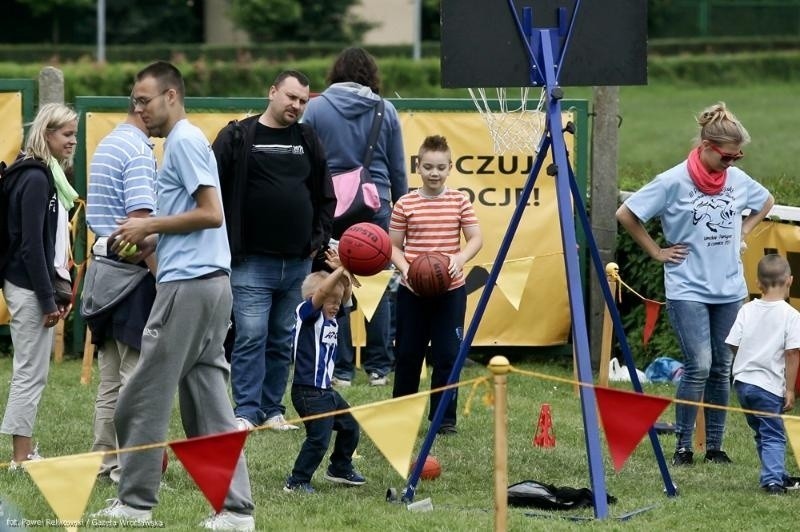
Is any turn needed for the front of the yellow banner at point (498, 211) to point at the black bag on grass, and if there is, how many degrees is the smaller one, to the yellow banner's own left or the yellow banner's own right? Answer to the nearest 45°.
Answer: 0° — it already faces it

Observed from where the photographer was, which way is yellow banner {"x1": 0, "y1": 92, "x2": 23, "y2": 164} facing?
facing the viewer

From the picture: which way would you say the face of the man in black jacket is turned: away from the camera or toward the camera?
toward the camera

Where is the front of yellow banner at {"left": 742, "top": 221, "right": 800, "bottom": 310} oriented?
toward the camera

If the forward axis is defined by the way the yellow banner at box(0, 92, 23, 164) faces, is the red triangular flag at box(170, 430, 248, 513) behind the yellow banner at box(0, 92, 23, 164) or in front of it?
in front

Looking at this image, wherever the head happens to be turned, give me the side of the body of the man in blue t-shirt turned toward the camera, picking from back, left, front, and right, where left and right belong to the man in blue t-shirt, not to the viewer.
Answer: left

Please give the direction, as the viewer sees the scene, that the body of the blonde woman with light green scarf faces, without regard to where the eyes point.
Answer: to the viewer's right

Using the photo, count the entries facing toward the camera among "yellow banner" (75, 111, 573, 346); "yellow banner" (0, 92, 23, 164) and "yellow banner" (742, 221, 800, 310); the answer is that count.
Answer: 3

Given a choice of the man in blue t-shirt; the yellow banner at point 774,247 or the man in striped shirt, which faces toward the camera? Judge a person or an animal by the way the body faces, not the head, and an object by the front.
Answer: the yellow banner

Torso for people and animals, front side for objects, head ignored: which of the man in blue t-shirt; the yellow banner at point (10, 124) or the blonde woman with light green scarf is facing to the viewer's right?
the blonde woman with light green scarf

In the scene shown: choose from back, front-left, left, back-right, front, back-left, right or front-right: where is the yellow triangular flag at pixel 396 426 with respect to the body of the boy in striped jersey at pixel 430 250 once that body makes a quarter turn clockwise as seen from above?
left

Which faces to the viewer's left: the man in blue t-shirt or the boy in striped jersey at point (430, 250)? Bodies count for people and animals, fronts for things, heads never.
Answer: the man in blue t-shirt

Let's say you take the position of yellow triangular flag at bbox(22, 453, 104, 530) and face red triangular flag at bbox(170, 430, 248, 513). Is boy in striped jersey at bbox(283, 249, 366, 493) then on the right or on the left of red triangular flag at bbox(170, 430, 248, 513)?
left

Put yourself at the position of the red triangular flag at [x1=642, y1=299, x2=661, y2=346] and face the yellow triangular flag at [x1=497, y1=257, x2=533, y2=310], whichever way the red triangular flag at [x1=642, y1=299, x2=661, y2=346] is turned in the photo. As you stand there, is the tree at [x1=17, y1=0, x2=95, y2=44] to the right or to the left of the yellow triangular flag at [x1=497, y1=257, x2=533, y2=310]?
right

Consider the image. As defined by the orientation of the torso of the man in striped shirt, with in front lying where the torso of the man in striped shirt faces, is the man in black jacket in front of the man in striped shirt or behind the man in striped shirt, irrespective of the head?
in front

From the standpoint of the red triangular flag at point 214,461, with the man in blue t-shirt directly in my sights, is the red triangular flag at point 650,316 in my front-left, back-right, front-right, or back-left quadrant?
front-right

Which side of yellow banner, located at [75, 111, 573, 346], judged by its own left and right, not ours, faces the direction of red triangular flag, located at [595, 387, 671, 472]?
front

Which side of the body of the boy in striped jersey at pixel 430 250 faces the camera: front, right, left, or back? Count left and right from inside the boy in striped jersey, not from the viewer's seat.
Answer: front
